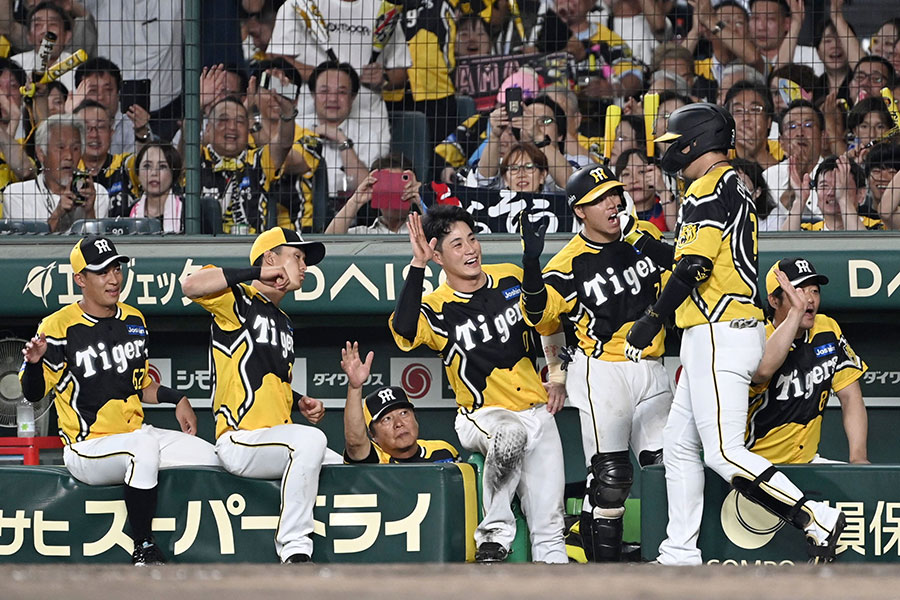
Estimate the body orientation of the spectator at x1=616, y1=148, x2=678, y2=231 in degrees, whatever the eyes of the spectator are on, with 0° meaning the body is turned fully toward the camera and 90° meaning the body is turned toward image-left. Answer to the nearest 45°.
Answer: approximately 0°

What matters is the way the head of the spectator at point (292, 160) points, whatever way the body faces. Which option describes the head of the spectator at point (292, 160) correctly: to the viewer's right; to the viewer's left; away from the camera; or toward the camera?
toward the camera

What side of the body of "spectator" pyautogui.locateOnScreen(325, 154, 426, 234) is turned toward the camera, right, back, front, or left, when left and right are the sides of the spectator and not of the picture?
front

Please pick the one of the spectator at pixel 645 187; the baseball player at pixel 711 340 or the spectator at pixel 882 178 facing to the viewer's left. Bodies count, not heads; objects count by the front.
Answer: the baseball player

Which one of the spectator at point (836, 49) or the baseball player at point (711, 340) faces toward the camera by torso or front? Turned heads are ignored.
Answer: the spectator

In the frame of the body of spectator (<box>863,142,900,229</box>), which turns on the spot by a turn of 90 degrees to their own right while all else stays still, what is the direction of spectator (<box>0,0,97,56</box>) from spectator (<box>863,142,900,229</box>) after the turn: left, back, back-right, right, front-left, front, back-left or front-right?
front

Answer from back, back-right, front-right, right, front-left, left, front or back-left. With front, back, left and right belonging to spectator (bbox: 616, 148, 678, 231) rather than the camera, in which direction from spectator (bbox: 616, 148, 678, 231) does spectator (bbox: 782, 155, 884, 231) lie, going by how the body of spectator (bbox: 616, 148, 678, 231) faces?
left

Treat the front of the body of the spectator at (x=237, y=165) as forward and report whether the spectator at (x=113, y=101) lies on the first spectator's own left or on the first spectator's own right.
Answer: on the first spectator's own right

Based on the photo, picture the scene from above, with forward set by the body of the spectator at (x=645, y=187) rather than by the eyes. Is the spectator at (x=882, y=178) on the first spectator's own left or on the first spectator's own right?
on the first spectator's own left

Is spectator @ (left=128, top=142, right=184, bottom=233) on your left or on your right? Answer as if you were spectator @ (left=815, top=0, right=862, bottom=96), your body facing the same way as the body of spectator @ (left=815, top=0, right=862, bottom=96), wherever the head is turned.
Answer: on your right

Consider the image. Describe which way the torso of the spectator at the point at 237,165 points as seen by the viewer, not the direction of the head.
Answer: toward the camera

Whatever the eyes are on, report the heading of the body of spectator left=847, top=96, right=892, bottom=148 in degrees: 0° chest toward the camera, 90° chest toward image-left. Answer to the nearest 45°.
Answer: approximately 0°

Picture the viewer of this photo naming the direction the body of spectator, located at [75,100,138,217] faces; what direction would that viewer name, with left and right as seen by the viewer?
facing the viewer

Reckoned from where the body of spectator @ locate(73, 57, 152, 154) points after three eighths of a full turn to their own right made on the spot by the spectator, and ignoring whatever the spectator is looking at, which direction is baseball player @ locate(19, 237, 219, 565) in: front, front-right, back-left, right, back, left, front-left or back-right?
back-left

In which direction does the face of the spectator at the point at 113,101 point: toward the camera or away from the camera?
toward the camera
